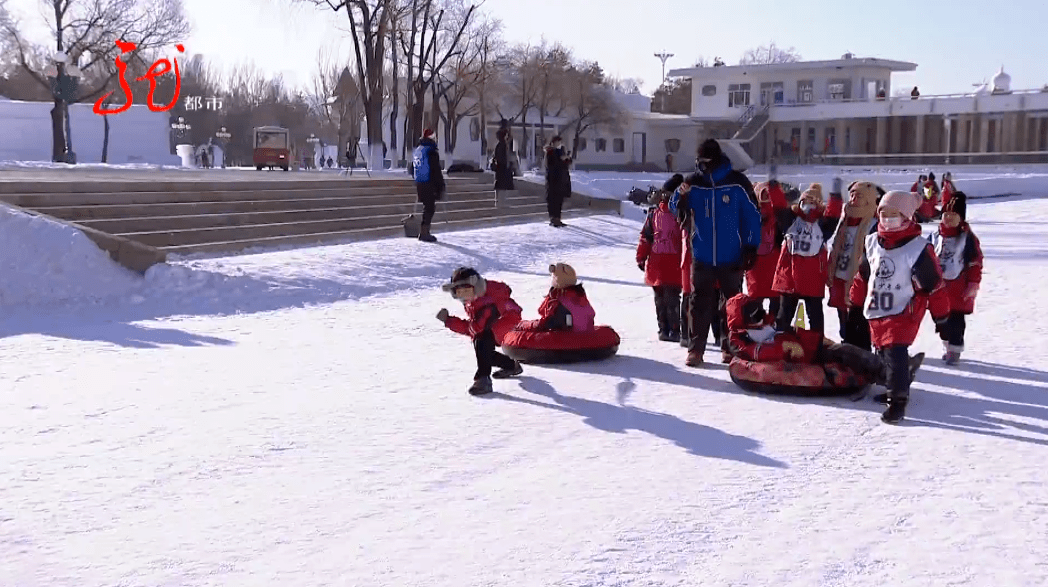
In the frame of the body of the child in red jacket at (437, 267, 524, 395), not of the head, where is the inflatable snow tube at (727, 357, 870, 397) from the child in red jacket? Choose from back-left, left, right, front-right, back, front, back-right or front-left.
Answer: back-left

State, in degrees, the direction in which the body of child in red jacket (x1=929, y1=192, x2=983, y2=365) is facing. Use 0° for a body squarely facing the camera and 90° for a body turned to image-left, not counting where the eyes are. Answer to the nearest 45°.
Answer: approximately 45°

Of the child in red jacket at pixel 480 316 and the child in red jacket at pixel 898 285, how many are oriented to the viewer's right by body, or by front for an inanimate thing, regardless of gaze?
0

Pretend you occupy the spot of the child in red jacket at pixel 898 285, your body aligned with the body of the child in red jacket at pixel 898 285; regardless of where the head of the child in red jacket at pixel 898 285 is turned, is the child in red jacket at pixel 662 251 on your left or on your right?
on your right

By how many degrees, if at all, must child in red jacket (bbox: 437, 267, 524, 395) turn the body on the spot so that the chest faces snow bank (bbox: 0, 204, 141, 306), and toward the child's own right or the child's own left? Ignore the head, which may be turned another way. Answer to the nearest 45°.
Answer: approximately 90° to the child's own right
